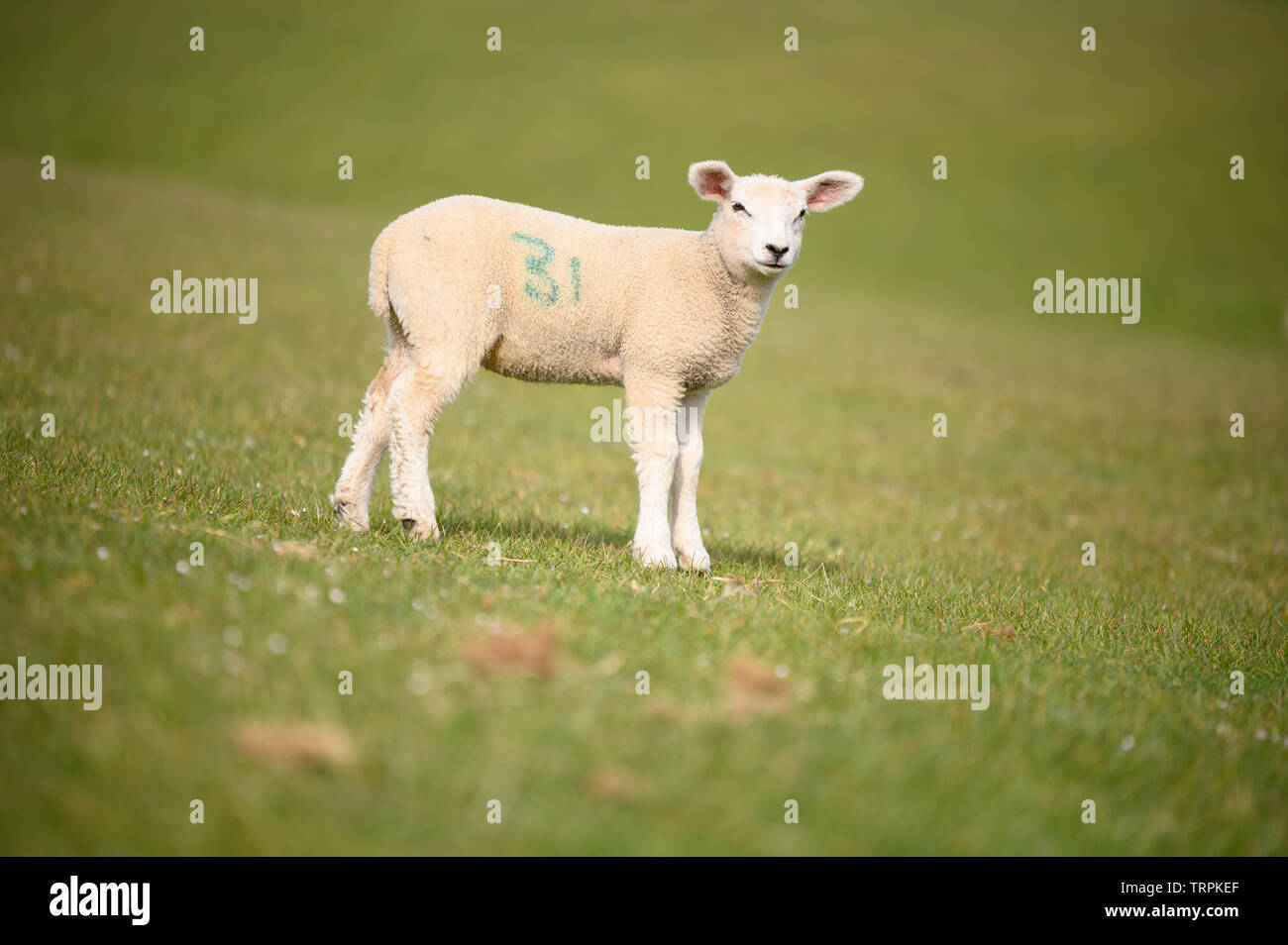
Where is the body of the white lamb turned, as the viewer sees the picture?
to the viewer's right
